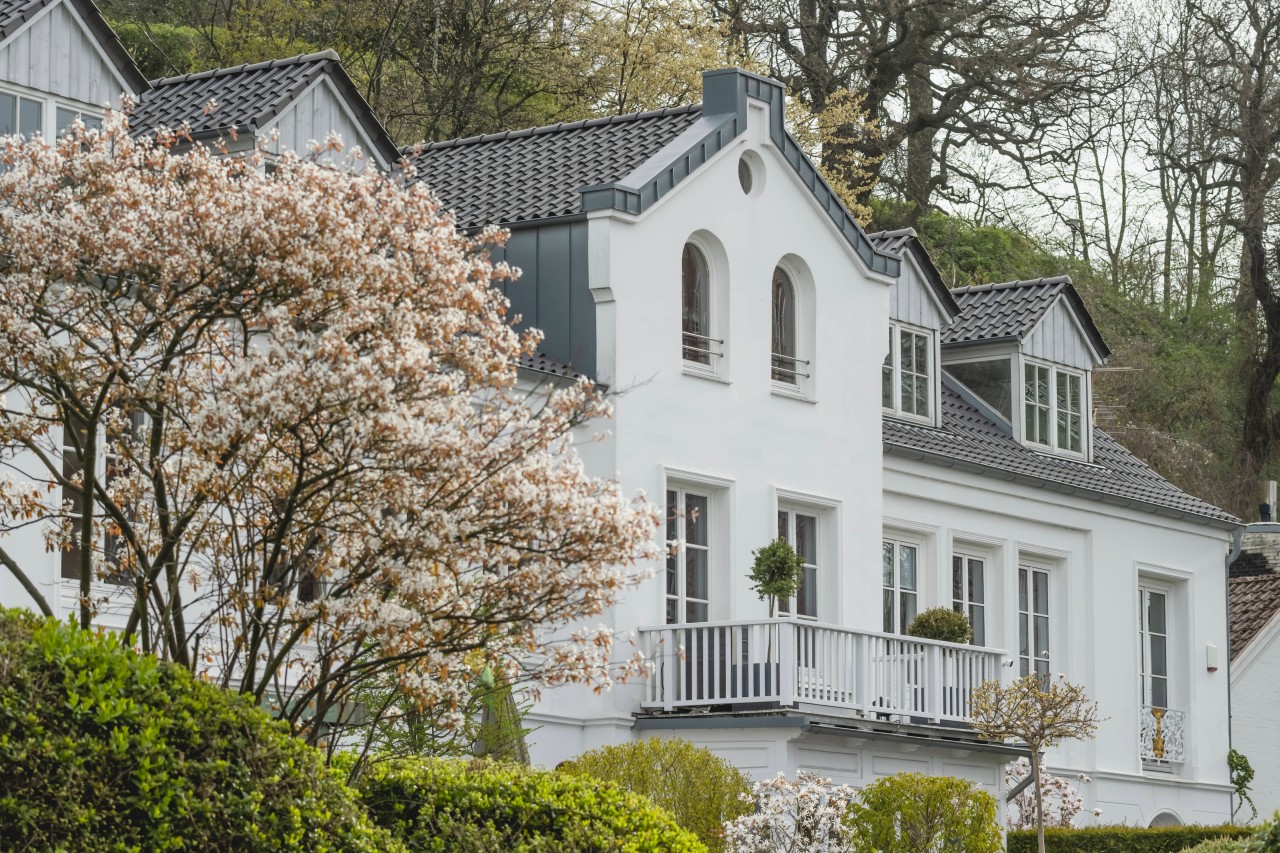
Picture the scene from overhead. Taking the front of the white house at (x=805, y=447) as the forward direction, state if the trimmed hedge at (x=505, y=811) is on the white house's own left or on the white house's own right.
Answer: on the white house's own right

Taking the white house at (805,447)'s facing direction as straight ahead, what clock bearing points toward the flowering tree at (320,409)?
The flowering tree is roughly at 2 o'clock from the white house.

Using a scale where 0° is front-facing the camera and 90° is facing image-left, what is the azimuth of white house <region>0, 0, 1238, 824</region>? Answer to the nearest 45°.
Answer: approximately 315°

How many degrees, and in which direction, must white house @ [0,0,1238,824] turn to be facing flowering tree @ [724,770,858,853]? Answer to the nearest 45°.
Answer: approximately 45° to its right

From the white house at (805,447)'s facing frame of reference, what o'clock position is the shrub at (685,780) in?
The shrub is roughly at 2 o'clock from the white house.
